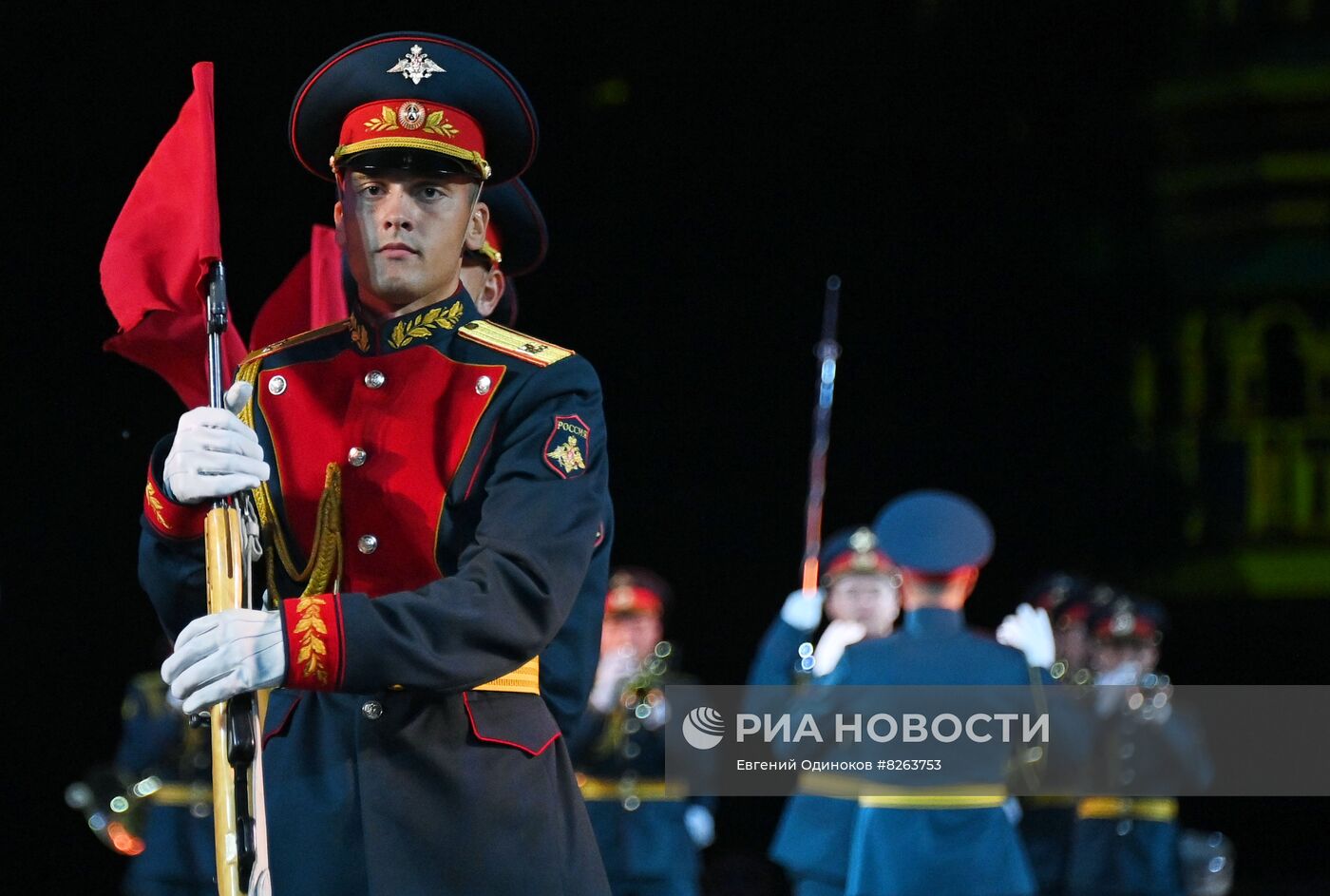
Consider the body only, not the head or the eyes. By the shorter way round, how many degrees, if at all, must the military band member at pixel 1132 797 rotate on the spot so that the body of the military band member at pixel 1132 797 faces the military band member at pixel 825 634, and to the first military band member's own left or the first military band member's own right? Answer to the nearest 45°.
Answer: approximately 45° to the first military band member's own right

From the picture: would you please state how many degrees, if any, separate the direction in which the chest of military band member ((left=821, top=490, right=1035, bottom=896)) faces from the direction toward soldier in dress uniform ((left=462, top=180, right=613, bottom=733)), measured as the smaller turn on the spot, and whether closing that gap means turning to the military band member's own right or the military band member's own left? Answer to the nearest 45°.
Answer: approximately 180°

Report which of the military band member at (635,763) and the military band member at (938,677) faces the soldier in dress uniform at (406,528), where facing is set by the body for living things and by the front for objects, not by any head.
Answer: the military band member at (635,763)

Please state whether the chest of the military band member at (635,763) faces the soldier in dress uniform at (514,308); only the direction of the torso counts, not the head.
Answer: yes

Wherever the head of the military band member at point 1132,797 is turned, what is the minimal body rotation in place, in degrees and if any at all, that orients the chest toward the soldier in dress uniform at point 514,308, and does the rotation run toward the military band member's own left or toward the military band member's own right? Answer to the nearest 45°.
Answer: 0° — they already face them

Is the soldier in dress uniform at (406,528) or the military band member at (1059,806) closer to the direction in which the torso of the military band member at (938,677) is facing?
the military band member

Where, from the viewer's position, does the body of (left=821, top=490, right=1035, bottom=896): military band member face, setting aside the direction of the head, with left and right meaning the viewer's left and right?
facing away from the viewer

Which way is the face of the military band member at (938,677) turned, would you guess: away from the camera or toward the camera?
away from the camera

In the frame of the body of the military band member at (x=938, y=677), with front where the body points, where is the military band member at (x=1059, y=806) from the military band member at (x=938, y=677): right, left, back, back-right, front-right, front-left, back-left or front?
front

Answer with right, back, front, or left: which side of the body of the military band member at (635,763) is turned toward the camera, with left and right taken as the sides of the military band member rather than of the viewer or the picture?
front

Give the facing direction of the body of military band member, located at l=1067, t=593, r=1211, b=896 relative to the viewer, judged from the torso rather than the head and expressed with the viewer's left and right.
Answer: facing the viewer

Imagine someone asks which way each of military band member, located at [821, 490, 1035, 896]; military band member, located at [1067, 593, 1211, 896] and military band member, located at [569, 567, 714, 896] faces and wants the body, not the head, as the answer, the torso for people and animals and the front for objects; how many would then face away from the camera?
1

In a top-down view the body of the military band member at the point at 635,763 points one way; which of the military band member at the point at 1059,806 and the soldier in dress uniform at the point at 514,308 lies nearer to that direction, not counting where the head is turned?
the soldier in dress uniform
